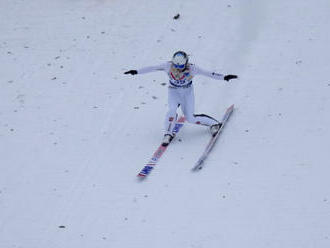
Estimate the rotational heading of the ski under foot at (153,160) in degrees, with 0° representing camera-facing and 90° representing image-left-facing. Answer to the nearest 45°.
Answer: approximately 45°

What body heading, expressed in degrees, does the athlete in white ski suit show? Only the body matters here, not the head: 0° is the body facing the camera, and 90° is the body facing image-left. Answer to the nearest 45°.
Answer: approximately 0°
